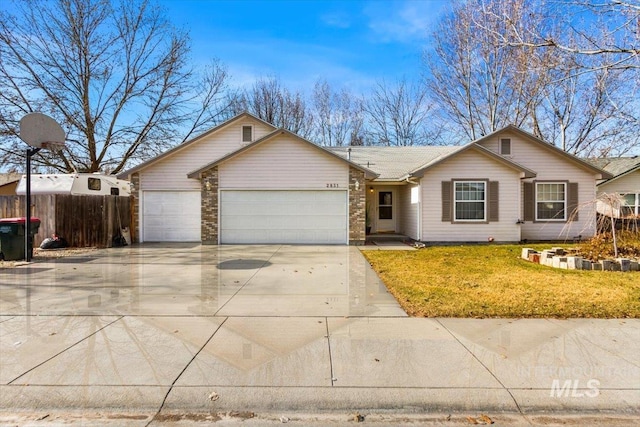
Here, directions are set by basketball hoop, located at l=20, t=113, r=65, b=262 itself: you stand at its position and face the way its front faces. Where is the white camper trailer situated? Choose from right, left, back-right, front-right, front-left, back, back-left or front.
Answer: back-left

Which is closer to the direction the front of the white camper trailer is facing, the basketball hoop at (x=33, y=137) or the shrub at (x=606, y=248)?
the shrub

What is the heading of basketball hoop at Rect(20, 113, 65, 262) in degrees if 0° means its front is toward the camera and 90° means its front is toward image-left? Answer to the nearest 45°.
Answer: approximately 315°

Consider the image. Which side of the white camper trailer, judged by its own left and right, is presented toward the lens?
right
